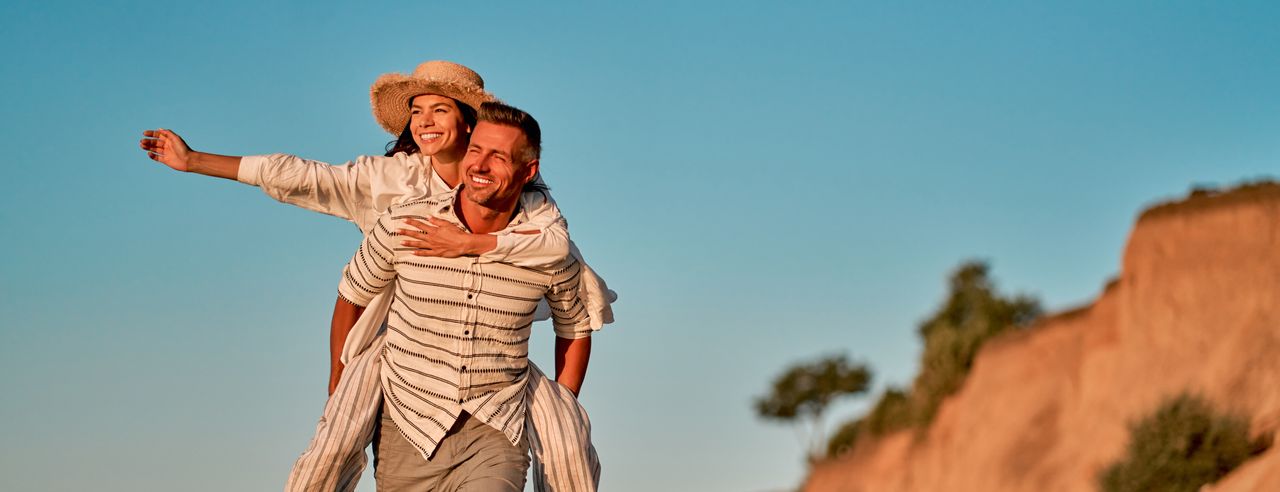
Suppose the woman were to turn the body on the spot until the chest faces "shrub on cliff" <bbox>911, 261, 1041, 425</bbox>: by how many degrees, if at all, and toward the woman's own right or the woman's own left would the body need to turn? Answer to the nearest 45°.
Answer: approximately 135° to the woman's own left

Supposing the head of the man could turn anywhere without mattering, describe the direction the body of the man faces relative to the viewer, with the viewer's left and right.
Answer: facing the viewer

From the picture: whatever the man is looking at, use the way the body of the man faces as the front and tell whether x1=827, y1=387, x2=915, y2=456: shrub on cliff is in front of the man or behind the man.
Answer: behind

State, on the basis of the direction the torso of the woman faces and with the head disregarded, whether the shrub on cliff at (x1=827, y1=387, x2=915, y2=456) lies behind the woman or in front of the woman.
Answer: behind

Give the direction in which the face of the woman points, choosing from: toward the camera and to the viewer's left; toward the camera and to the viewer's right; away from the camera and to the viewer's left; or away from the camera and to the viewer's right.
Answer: toward the camera and to the viewer's left
